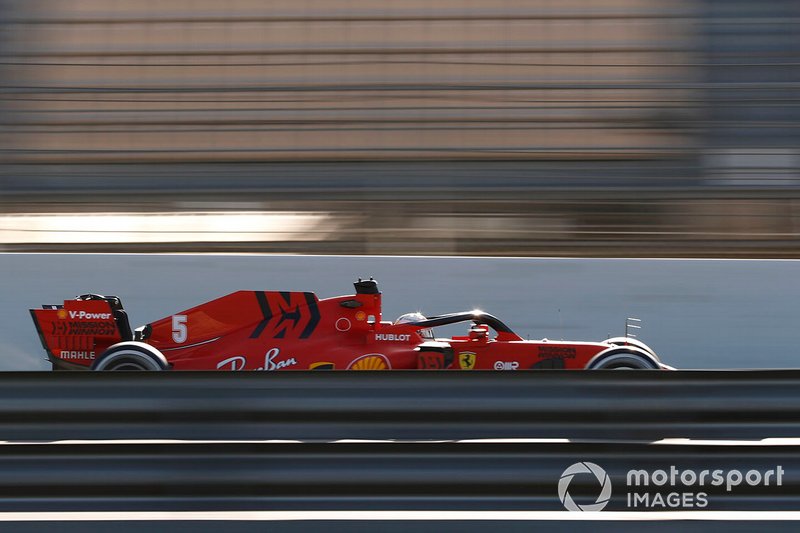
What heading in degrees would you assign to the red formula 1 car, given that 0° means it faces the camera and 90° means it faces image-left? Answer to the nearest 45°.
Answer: approximately 270°

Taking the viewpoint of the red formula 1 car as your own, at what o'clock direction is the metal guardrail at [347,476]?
The metal guardrail is roughly at 3 o'clock from the red formula 1 car.

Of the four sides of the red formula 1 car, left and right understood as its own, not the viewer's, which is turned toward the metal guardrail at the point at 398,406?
right
